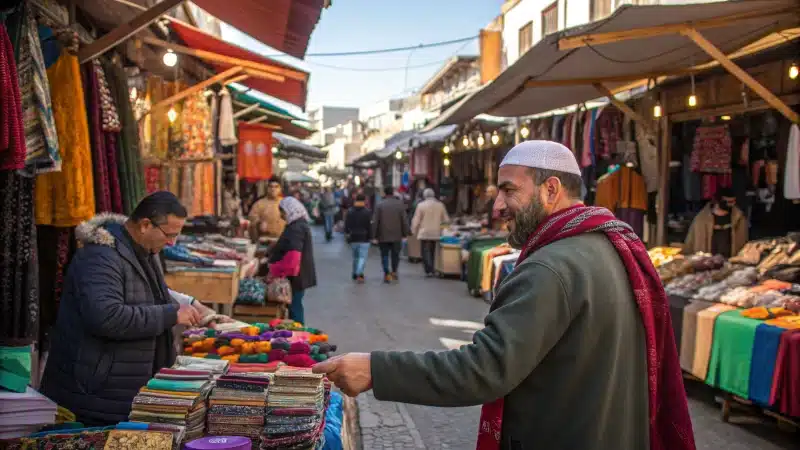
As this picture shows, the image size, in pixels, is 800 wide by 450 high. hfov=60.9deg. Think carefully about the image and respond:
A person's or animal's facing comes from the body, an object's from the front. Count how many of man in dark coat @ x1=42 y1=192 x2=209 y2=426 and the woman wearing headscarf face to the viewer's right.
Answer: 1

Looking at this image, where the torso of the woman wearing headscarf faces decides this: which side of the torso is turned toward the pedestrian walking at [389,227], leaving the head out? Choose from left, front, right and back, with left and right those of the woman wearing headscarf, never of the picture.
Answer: right

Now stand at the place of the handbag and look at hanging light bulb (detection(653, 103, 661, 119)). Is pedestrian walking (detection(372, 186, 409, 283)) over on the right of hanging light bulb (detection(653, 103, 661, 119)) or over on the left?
left

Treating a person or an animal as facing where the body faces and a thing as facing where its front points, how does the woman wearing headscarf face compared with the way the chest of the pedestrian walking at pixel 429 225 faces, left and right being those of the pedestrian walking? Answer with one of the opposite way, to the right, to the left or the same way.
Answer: to the left

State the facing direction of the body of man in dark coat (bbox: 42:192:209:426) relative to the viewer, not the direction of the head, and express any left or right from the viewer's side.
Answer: facing to the right of the viewer

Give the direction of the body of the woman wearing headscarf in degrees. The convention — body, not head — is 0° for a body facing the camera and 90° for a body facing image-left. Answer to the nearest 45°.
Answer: approximately 90°

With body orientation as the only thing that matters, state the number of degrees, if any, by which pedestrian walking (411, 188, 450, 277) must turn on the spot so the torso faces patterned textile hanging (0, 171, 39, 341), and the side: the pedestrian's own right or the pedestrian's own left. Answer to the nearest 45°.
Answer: approximately 180°

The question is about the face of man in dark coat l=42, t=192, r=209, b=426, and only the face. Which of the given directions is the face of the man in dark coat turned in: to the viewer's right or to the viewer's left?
to the viewer's right

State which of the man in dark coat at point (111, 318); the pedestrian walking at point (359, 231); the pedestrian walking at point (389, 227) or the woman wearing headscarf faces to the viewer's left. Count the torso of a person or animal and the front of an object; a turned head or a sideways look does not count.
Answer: the woman wearing headscarf

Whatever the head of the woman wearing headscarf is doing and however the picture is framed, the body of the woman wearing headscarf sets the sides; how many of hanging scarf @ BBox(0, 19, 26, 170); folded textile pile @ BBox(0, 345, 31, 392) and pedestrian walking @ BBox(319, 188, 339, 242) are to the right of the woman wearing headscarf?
1

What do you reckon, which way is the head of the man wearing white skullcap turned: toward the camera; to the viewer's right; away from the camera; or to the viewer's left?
to the viewer's left

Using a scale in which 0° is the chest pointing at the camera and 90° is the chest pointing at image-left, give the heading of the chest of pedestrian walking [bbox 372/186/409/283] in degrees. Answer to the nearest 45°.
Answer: approximately 180°
